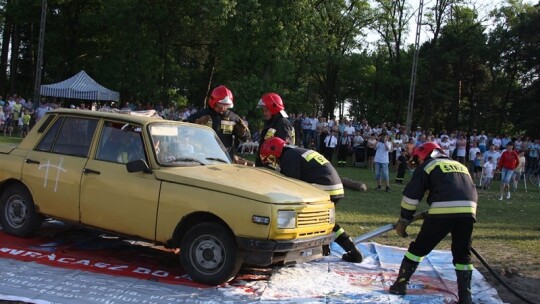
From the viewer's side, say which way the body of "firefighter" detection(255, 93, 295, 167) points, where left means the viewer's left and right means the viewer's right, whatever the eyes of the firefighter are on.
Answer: facing to the left of the viewer

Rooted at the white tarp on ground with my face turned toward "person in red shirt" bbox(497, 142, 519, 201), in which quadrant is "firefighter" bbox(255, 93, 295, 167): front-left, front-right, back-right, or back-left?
front-left

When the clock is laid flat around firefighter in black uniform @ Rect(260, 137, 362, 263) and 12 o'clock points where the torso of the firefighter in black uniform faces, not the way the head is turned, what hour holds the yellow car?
The yellow car is roughly at 11 o'clock from the firefighter in black uniform.

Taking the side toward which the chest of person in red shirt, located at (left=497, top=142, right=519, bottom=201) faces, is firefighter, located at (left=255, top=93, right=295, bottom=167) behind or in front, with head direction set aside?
in front

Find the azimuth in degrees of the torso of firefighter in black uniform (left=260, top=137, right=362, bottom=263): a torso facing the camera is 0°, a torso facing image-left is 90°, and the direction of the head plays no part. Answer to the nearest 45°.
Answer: approximately 90°

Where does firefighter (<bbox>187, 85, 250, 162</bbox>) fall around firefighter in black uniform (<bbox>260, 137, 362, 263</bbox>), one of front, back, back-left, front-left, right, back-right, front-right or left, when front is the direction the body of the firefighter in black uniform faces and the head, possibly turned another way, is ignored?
front-right

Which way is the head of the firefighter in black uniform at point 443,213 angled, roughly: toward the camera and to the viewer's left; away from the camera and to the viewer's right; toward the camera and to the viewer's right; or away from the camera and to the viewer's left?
away from the camera and to the viewer's left

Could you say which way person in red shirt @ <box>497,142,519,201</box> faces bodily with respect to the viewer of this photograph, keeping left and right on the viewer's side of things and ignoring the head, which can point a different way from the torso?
facing the viewer

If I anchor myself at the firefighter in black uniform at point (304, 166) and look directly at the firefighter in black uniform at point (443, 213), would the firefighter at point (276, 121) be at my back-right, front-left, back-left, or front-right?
back-left

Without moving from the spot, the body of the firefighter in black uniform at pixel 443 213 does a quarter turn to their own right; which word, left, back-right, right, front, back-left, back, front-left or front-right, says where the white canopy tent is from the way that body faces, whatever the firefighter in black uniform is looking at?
left

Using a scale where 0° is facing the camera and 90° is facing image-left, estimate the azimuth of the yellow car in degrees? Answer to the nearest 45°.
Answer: approximately 315°

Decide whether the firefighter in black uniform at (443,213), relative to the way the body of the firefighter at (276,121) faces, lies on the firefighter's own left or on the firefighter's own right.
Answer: on the firefighter's own left

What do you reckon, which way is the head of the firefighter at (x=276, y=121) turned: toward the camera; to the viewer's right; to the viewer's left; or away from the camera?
to the viewer's left

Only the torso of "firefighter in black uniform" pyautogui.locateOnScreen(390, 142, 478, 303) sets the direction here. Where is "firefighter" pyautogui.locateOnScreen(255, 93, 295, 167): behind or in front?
in front

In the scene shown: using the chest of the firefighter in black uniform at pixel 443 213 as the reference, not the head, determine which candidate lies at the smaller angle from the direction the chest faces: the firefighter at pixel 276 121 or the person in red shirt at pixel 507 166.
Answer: the firefighter
